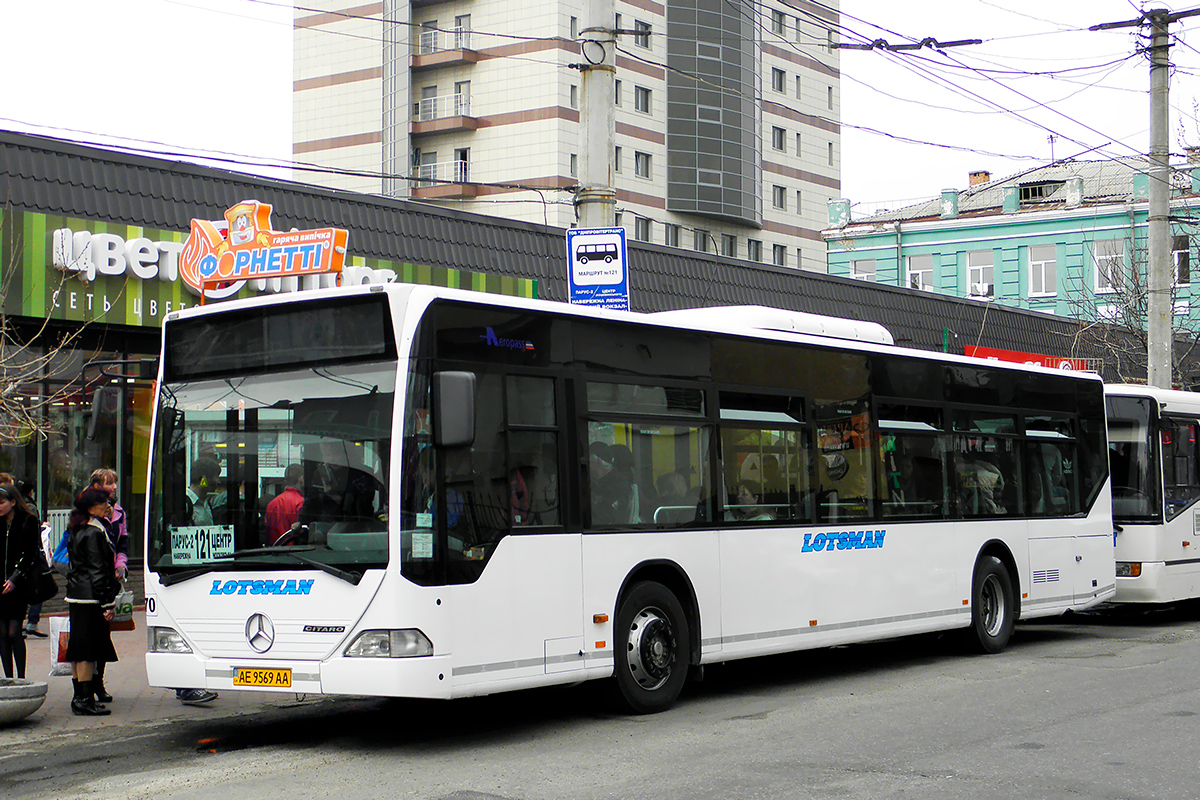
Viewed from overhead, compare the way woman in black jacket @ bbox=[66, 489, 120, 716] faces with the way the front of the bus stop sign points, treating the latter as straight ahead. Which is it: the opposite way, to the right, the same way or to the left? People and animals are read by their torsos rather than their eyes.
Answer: to the left

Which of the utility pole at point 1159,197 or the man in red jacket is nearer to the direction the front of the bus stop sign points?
the man in red jacket

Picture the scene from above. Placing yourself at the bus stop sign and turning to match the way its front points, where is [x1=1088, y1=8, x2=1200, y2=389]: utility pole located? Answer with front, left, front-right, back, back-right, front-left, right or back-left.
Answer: back-left

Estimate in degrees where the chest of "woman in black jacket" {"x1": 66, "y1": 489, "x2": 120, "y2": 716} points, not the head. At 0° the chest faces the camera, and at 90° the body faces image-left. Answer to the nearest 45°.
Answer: approximately 270°

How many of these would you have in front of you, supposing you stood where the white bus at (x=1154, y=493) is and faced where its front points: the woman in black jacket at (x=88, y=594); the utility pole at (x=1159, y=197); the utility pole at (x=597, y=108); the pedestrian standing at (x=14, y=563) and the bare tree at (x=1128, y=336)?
3

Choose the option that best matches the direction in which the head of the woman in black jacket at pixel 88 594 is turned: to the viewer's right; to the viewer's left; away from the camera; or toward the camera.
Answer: to the viewer's right

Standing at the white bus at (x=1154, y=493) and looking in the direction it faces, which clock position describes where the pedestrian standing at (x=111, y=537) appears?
The pedestrian standing is roughly at 12 o'clock from the white bus.

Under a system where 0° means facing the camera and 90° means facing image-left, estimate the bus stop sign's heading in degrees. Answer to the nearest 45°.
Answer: approximately 0°
